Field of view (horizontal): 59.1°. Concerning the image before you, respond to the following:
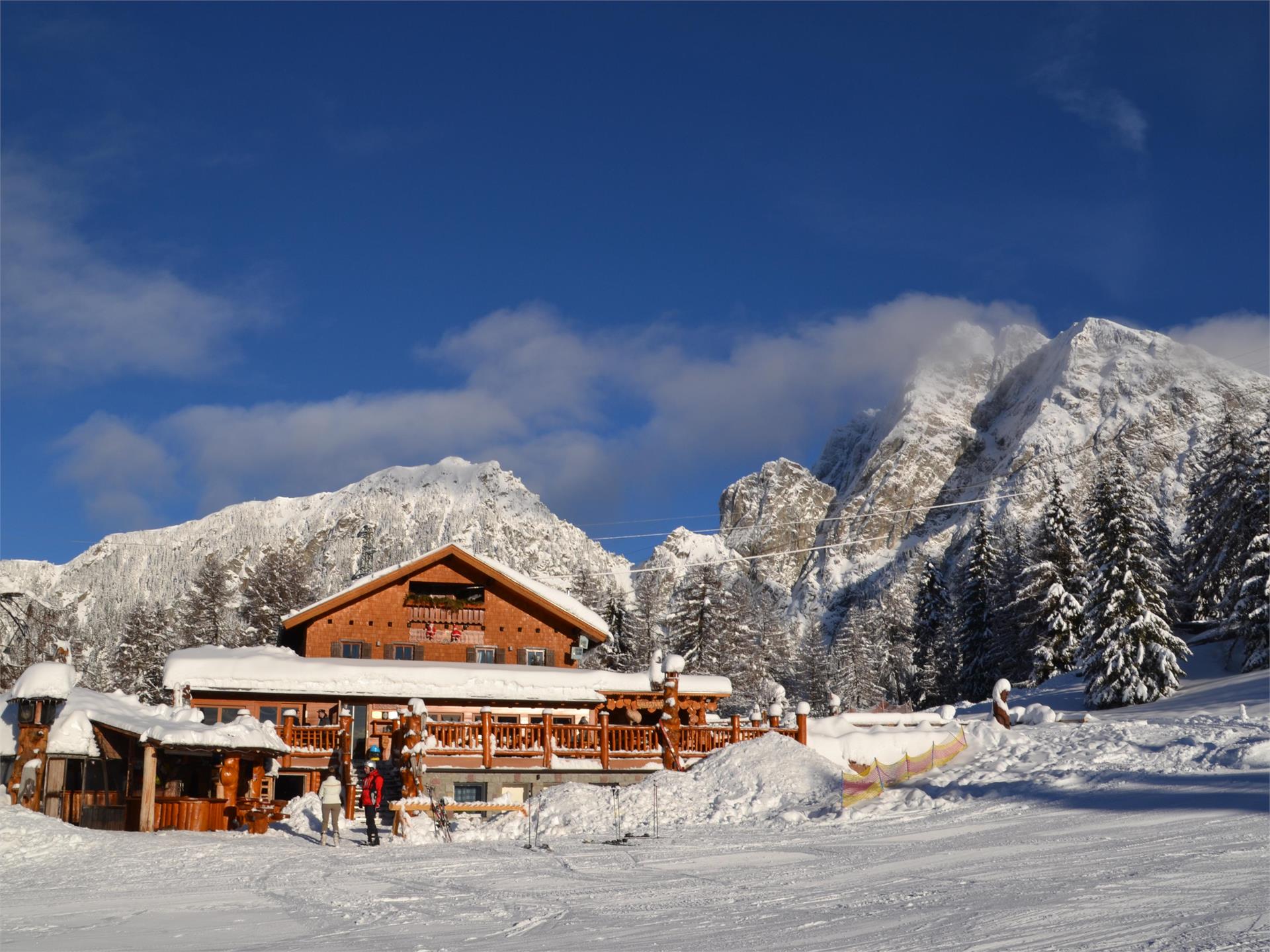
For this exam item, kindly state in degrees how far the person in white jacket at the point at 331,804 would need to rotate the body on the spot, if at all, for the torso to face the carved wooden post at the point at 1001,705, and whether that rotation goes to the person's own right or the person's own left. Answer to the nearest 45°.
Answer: approximately 90° to the person's own right

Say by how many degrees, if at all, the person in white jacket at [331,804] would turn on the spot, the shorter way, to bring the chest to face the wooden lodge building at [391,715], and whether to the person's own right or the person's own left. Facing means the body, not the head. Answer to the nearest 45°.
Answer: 0° — they already face it

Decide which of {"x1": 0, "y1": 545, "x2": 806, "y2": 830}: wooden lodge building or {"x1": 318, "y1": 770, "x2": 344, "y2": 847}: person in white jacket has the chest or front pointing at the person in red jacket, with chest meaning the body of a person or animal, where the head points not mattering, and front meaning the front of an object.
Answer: the wooden lodge building

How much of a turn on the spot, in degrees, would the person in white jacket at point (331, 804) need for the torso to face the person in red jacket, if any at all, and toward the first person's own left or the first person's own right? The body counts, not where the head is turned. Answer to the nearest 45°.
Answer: approximately 135° to the first person's own right

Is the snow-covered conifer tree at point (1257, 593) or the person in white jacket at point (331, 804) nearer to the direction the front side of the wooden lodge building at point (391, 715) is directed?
the person in white jacket

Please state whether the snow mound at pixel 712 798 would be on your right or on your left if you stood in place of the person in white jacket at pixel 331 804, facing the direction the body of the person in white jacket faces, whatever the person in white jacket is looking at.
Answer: on your right

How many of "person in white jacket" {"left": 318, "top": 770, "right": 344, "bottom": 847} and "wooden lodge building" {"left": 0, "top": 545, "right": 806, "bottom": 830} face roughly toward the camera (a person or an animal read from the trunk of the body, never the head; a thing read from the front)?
1

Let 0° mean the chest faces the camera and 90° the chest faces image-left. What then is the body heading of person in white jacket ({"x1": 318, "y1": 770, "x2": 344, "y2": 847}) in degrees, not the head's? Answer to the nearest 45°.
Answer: approximately 180°

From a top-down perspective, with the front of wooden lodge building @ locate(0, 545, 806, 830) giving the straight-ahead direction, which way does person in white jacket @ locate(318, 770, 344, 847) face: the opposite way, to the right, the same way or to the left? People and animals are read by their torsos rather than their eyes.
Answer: the opposite way

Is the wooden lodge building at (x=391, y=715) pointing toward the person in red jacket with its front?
yes
